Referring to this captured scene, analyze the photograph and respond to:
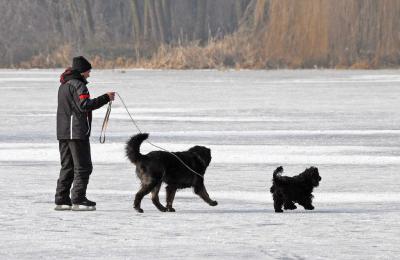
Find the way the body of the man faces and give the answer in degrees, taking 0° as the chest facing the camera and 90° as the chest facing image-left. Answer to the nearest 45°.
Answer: approximately 270°

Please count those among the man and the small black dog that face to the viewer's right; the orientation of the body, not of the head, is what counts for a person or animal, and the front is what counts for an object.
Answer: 2

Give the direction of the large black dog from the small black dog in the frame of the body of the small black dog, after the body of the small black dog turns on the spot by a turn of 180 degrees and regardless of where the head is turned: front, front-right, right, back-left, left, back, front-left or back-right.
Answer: front

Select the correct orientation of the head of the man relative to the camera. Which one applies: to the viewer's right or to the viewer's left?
to the viewer's right

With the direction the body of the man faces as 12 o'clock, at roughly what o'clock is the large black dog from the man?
The large black dog is roughly at 1 o'clock from the man.

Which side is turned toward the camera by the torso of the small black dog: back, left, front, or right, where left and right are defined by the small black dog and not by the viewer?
right

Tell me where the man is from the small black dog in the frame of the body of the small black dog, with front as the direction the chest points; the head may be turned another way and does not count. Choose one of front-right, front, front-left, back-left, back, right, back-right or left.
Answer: back

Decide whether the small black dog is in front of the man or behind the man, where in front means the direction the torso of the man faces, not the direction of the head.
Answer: in front
